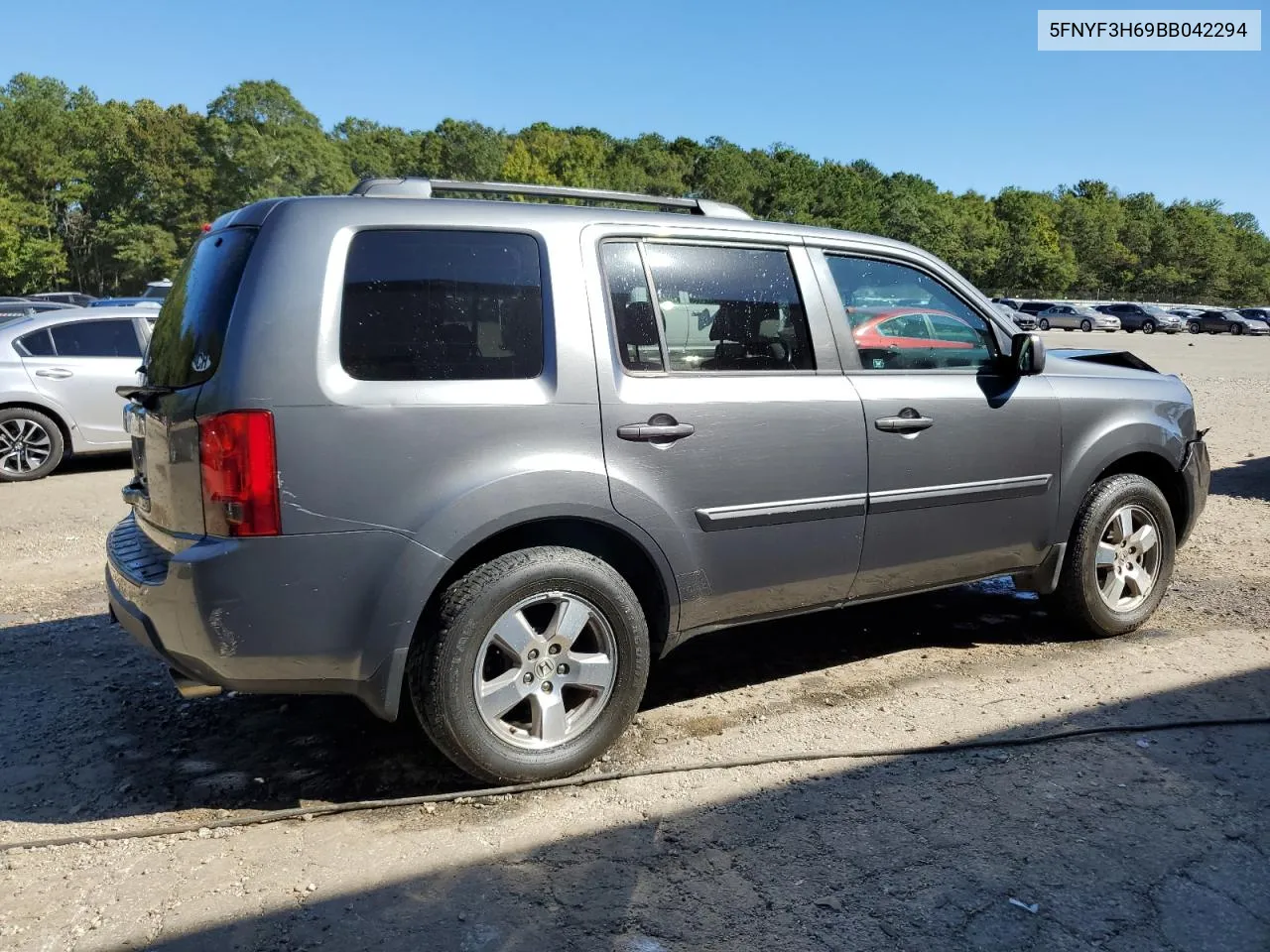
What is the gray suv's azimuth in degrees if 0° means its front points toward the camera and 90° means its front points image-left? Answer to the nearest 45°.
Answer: approximately 225°

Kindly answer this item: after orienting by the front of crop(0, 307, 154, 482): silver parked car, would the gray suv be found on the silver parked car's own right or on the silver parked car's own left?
on the silver parked car's own right

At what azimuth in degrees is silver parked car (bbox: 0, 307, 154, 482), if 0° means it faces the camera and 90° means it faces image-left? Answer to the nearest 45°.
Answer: approximately 270°

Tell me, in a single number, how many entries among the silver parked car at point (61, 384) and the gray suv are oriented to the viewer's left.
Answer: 0

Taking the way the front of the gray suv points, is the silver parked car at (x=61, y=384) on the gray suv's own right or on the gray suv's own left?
on the gray suv's own left
